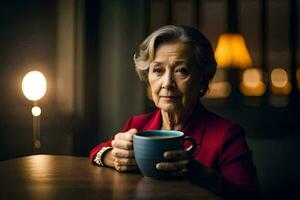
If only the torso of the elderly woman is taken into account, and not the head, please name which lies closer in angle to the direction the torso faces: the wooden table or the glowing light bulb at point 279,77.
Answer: the wooden table

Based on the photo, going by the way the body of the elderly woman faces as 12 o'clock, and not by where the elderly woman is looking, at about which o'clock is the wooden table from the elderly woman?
The wooden table is roughly at 12 o'clock from the elderly woman.

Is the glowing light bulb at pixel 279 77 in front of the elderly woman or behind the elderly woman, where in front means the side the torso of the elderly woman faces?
behind

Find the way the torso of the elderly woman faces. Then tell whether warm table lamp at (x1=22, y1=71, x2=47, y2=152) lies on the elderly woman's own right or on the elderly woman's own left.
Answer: on the elderly woman's own right

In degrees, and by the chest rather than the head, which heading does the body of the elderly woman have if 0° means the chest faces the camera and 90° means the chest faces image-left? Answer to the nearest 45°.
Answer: approximately 45°
